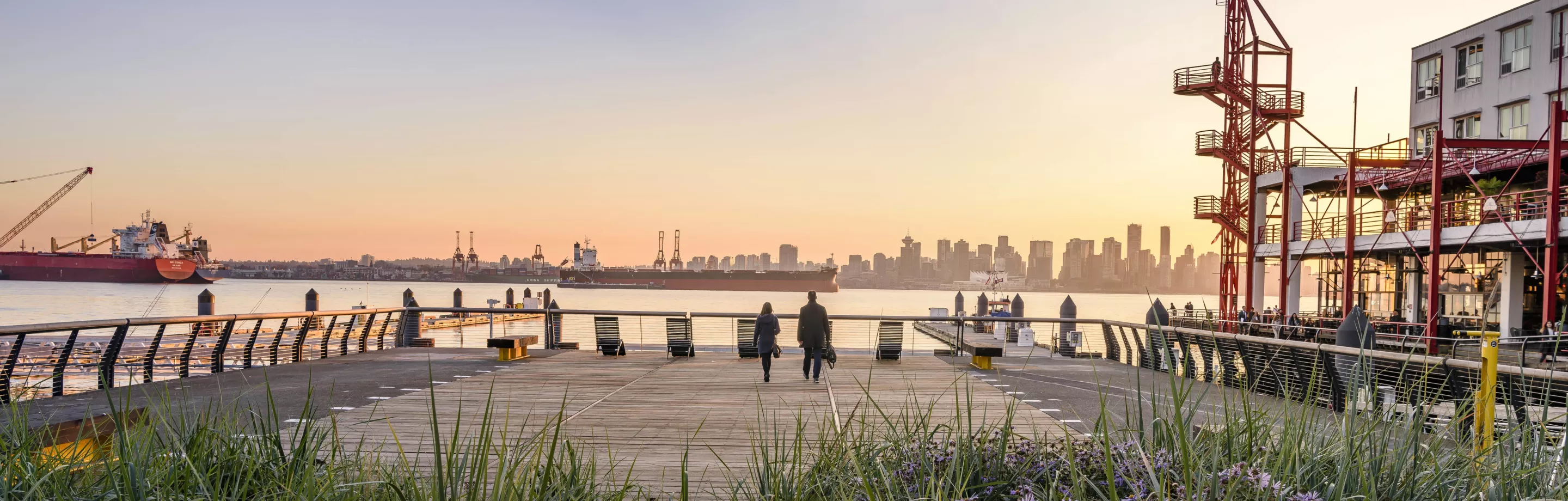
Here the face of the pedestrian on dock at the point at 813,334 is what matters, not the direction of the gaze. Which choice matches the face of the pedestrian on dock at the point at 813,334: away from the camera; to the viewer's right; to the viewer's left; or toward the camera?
away from the camera

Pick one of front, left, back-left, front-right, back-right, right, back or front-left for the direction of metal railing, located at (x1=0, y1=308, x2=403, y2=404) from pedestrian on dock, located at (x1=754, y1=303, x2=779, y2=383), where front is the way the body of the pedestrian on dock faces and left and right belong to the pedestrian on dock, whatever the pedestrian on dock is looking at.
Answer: left

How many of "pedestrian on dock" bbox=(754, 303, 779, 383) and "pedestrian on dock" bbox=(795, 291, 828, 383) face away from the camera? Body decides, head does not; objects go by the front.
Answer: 2

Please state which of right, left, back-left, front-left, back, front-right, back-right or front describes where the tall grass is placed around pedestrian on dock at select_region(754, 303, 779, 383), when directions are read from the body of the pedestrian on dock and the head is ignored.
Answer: back

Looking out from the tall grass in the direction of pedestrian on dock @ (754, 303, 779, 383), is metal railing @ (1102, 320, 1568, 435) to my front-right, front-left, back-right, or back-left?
front-right

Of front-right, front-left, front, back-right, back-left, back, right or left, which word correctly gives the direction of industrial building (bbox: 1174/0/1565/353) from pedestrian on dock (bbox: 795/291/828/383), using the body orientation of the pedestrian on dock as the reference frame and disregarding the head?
front-right

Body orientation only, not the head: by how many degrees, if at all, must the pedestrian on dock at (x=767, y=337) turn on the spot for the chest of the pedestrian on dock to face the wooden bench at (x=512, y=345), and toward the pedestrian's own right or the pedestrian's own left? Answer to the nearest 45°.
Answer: approximately 45° to the pedestrian's own left

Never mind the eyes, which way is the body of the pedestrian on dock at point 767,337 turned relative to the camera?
away from the camera

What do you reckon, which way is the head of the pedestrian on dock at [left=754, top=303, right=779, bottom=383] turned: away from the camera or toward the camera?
away from the camera

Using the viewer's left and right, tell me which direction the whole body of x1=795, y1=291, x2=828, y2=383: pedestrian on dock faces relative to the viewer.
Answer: facing away from the viewer

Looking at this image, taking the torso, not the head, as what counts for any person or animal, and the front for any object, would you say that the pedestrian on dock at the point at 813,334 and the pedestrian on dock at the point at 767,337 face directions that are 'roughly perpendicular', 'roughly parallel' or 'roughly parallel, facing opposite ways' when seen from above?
roughly parallel

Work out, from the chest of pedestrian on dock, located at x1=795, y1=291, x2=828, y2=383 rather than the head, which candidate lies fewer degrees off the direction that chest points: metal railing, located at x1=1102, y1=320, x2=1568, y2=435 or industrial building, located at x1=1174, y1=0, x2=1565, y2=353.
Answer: the industrial building

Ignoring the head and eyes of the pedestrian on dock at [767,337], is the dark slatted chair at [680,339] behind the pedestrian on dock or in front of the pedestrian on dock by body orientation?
in front
